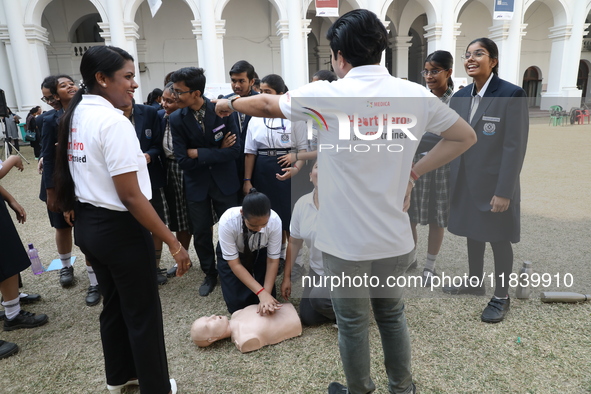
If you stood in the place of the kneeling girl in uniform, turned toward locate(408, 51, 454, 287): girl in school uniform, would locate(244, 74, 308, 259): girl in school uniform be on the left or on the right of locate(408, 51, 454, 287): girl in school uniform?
left

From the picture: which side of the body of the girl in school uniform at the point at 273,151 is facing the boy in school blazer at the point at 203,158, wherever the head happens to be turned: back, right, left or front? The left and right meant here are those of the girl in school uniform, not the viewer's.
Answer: right

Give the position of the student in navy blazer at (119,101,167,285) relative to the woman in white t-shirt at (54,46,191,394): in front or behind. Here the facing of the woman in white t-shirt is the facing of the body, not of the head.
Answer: in front

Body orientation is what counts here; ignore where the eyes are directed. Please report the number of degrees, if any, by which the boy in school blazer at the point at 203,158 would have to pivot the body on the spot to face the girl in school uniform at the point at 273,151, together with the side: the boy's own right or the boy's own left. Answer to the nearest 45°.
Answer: approximately 90° to the boy's own left

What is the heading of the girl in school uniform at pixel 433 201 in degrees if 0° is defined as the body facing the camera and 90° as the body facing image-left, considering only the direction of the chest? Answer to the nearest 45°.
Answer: approximately 45°

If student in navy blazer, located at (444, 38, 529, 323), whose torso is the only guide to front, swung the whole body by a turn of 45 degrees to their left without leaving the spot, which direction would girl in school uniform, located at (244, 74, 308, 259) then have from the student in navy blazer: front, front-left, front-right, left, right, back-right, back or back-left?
right

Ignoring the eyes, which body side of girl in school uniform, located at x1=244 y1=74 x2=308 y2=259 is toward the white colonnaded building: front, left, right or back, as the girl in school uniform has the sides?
back

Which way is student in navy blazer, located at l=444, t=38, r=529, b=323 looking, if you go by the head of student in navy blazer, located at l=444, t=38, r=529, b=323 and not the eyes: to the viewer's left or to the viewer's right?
to the viewer's left

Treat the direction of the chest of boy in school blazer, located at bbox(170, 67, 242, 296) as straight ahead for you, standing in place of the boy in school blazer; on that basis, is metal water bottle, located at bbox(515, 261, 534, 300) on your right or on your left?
on your left

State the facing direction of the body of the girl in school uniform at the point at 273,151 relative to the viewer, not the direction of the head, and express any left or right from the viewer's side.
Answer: facing the viewer

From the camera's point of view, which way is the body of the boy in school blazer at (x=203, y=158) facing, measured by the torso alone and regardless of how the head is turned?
toward the camera

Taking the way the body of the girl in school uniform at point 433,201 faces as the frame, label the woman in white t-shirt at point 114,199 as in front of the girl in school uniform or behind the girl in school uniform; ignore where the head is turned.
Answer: in front

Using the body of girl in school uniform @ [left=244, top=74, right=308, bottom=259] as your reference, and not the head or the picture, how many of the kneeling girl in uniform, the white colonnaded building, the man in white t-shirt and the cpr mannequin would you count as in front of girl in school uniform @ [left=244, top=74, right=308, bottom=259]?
3

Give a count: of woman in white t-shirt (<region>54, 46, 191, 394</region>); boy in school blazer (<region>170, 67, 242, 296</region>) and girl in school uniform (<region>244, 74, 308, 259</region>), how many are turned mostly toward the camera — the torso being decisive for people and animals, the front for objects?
2

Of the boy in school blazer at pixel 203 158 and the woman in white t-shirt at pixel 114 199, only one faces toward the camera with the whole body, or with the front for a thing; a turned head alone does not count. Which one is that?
the boy in school blazer

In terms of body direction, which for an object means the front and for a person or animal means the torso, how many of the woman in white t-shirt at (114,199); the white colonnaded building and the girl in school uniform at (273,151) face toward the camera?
2

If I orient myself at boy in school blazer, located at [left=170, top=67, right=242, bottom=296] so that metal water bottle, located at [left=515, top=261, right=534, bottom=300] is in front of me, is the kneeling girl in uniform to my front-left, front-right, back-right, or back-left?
front-right
